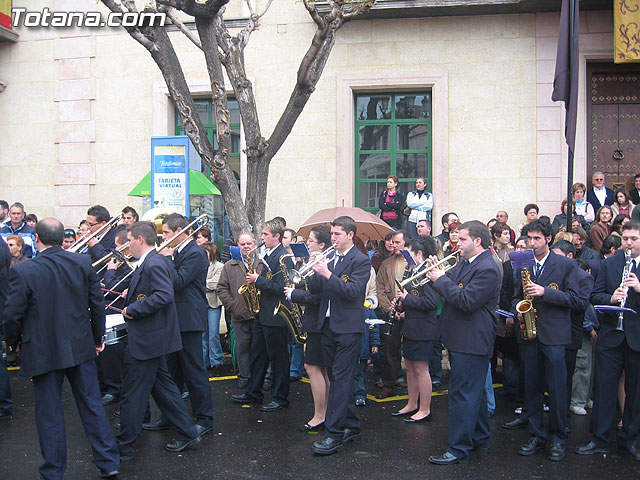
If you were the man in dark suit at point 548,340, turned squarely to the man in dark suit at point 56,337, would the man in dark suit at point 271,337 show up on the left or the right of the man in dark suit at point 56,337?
right

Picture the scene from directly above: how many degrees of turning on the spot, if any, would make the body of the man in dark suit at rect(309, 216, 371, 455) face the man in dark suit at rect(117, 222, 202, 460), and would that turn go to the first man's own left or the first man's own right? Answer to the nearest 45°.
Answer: approximately 45° to the first man's own right

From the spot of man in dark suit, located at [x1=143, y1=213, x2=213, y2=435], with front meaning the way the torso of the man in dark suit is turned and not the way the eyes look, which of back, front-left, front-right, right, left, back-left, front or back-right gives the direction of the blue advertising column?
right

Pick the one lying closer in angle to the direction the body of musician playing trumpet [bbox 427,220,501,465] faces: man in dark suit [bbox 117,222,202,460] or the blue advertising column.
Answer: the man in dark suit

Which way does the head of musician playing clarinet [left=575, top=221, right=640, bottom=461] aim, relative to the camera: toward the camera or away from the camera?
toward the camera

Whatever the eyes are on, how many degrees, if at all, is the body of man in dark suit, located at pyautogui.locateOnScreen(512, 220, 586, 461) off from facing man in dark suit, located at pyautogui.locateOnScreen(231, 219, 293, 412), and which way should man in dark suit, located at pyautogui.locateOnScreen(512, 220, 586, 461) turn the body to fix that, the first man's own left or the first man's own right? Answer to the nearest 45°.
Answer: approximately 45° to the first man's own right

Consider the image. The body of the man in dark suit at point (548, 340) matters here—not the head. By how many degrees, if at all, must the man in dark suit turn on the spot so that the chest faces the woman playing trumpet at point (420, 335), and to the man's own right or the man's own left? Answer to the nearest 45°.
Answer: approximately 90° to the man's own right

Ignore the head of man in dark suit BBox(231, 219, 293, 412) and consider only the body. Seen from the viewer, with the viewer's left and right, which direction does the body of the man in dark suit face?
facing to the left of the viewer

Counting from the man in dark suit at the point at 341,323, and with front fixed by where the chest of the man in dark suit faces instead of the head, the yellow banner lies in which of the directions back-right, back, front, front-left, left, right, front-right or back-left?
back

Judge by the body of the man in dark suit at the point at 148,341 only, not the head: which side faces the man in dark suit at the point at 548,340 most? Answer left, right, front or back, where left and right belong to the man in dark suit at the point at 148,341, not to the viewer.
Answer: back

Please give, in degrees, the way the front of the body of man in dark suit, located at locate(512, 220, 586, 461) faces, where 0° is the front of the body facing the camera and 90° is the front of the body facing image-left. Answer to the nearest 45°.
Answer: approximately 45°

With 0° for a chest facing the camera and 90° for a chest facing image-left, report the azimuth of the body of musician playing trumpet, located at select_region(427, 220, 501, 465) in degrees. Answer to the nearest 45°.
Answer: approximately 90°

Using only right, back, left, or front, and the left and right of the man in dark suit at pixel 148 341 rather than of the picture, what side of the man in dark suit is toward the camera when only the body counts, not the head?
left

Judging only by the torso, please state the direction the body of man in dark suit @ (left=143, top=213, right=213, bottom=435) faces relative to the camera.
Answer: to the viewer's left

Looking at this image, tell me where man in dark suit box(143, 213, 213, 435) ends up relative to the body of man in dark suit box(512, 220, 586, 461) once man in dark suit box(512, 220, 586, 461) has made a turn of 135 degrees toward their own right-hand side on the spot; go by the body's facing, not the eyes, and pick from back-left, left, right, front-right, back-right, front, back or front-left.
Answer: left

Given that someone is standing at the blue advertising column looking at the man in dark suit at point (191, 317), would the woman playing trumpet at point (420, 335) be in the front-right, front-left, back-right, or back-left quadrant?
front-left

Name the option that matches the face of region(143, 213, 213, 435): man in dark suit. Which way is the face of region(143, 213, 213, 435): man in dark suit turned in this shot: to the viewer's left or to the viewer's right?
to the viewer's left
